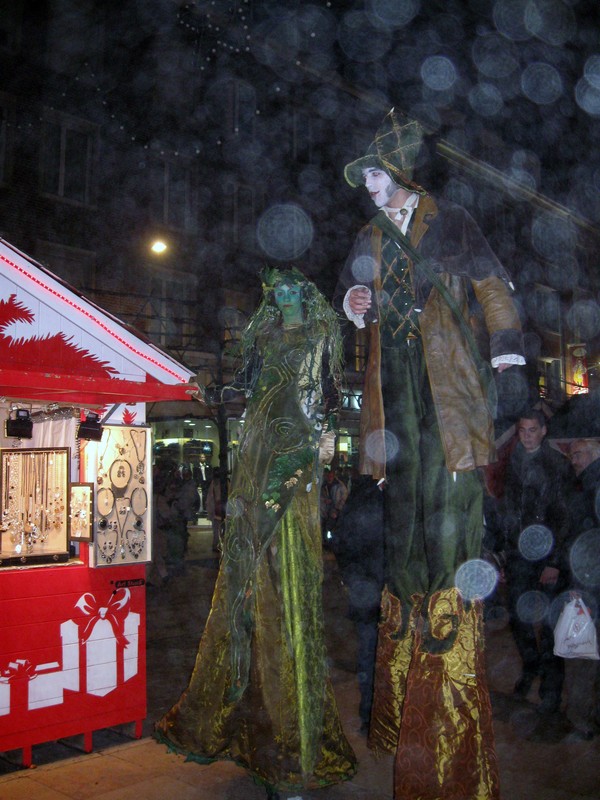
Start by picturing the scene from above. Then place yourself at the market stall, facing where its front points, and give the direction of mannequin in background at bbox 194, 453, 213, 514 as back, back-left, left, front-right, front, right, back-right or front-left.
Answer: back-left

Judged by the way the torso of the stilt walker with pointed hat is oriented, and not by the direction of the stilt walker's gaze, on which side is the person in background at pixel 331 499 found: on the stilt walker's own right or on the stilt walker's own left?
on the stilt walker's own right

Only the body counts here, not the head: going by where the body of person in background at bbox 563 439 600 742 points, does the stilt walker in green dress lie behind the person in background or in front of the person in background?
in front

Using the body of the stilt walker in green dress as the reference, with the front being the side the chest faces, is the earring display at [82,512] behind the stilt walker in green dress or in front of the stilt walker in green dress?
behind

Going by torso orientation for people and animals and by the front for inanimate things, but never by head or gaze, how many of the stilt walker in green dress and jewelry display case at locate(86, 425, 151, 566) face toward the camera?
2

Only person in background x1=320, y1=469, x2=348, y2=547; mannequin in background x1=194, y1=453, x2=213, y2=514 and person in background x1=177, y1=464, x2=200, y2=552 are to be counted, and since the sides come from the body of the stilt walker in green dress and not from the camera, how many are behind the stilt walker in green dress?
3

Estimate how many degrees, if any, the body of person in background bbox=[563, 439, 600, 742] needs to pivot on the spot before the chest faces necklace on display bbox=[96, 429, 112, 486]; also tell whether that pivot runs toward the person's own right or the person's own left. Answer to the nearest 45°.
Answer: approximately 45° to the person's own right

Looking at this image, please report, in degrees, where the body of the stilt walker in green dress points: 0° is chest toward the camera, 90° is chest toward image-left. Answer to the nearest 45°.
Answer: approximately 0°

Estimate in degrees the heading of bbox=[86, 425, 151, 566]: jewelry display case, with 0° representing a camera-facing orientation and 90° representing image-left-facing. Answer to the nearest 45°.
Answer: approximately 0°

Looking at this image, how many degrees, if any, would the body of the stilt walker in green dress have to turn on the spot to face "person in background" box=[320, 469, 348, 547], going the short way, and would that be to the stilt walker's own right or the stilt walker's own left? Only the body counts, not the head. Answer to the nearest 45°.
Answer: approximately 180°

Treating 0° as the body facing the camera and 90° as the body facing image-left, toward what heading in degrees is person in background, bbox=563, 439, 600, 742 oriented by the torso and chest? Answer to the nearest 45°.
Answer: approximately 45°
